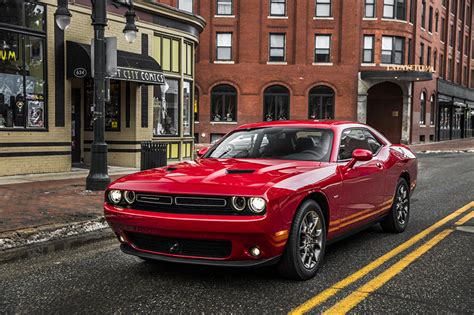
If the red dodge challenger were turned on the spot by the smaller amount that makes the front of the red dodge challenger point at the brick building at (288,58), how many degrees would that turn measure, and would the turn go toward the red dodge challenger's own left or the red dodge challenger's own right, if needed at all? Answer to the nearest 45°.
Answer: approximately 135° to the red dodge challenger's own right

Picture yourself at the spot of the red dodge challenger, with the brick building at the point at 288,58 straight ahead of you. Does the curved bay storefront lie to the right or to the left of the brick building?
left

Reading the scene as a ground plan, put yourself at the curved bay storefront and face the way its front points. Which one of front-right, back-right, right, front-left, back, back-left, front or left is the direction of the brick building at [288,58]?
left

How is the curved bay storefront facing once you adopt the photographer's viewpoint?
facing the viewer and to the right of the viewer

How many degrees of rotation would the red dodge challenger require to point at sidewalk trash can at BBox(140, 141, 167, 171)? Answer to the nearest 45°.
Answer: approximately 135° to its right

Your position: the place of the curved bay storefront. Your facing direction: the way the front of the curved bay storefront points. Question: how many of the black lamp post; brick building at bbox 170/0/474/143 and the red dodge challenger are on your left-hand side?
1

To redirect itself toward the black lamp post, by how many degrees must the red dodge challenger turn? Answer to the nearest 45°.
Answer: approximately 90° to its right

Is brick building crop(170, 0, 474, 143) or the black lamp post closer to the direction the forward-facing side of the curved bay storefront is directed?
the black lamp post

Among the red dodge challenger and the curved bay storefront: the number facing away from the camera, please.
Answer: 0

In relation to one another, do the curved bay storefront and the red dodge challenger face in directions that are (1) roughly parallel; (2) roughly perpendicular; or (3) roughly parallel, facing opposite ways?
roughly perpendicular

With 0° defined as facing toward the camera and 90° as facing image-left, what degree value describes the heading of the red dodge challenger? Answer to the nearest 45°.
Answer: approximately 45°

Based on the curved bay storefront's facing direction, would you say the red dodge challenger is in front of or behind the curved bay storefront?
in front

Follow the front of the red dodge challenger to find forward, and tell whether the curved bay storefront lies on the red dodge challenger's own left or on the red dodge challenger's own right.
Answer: on the red dodge challenger's own right
